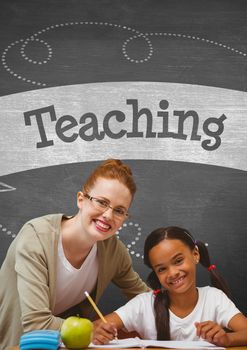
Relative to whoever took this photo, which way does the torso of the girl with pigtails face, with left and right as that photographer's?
facing the viewer

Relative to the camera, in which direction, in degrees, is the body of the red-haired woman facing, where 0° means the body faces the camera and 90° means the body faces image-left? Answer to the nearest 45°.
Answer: approximately 315°

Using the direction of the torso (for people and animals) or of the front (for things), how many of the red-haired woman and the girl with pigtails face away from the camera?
0

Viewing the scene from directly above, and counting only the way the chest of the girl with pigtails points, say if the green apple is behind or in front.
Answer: in front

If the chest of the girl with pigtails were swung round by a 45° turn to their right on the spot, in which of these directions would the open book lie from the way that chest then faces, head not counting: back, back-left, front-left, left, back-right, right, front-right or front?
front-left

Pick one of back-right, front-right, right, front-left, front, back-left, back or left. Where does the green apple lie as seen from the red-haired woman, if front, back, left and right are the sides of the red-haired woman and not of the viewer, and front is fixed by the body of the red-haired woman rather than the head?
front-right
